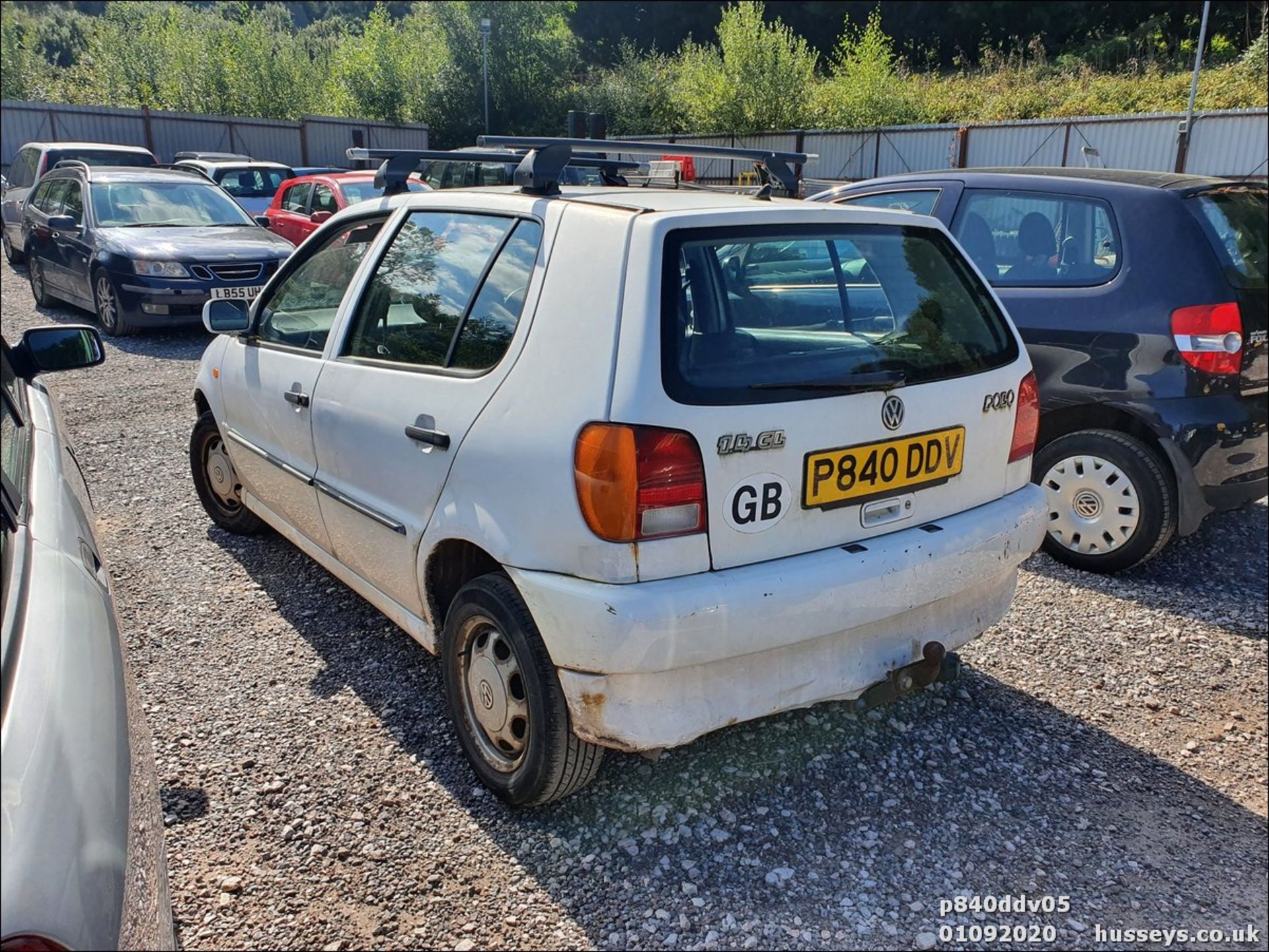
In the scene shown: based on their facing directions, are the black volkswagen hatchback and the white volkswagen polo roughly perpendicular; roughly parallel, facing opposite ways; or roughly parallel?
roughly parallel

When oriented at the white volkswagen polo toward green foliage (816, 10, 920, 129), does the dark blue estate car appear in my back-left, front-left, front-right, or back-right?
front-left

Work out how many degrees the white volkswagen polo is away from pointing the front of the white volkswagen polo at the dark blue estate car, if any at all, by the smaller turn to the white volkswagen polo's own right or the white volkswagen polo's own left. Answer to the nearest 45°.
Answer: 0° — it already faces it

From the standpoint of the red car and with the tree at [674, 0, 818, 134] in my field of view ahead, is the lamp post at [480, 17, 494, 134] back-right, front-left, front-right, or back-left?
front-left

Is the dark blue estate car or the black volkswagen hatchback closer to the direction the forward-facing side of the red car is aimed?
the black volkswagen hatchback

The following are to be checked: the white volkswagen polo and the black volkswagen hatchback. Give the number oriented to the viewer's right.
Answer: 0

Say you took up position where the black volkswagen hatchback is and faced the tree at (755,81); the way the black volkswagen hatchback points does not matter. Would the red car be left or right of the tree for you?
left

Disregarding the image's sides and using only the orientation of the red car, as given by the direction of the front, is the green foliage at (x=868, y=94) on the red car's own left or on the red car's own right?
on the red car's own left

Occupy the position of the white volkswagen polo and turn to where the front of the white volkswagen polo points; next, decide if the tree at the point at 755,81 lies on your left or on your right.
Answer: on your right

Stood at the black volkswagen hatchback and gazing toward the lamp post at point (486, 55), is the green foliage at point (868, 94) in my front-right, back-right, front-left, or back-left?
front-right

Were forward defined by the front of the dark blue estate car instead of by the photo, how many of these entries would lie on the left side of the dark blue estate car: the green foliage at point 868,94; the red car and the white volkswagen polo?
2

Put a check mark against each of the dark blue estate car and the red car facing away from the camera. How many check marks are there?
0

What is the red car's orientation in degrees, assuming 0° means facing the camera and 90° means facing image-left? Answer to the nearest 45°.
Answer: approximately 315°

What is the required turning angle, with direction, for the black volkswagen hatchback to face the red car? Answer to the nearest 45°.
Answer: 0° — it already faces it

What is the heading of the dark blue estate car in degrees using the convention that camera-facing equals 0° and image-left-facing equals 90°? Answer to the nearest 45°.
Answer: approximately 315°

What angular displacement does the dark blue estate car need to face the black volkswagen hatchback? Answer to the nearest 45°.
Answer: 0° — it already faces it

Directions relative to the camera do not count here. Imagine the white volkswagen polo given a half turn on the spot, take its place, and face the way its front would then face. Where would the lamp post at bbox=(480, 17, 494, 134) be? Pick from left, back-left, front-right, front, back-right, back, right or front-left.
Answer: back-left
